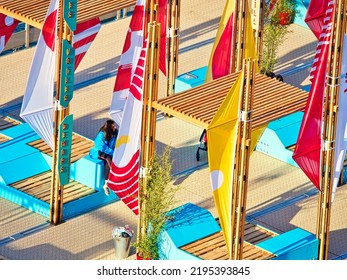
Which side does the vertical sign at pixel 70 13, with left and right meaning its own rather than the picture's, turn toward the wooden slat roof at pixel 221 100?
left

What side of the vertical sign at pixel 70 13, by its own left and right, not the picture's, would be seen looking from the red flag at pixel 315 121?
left

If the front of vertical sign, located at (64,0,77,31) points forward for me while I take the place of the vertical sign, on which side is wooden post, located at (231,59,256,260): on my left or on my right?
on my left

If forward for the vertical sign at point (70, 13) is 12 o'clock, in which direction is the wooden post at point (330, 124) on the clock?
The wooden post is roughly at 9 o'clock from the vertical sign.

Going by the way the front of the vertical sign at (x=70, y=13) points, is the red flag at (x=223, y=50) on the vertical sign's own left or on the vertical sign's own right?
on the vertical sign's own left

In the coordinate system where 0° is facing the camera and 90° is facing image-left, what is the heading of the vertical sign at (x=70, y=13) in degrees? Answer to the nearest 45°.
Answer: approximately 0°

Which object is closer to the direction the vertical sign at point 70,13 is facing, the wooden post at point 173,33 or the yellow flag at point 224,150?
the yellow flag
